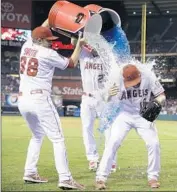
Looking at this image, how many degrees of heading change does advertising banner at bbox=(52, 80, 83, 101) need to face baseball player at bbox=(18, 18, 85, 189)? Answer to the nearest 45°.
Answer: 0° — it already faces them

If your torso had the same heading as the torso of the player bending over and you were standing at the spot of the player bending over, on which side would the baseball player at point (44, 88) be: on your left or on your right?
on your right

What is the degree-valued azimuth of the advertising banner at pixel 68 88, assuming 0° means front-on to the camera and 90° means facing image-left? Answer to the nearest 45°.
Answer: approximately 0°

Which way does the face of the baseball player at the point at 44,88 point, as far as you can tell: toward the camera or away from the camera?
away from the camera

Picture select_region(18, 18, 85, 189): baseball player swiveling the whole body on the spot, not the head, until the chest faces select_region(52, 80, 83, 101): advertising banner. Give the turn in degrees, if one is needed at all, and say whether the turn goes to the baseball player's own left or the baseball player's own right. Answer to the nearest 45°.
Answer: approximately 45° to the baseball player's own left

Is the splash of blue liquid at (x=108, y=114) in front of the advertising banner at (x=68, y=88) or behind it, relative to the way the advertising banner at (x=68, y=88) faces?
in front

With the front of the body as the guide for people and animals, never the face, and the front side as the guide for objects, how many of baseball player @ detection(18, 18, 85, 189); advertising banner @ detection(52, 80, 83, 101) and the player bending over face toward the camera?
2

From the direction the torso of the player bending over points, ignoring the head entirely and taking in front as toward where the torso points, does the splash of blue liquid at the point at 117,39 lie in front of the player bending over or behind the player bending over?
behind

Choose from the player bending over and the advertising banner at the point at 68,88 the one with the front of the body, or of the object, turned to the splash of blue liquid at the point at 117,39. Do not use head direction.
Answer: the advertising banner

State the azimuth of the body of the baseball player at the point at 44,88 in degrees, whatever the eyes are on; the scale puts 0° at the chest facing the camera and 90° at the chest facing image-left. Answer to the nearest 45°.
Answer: approximately 225°
